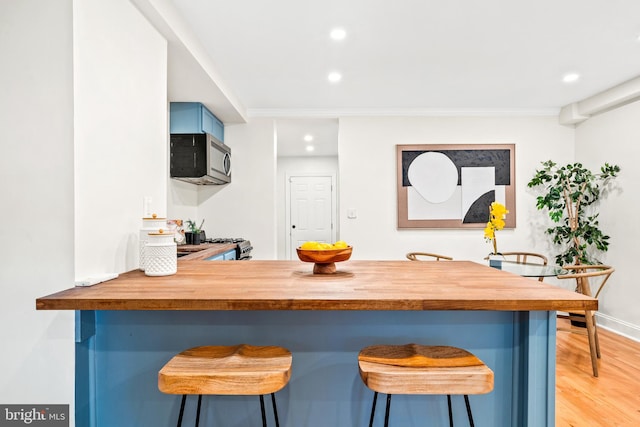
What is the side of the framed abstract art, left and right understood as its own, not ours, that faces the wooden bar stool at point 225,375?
front

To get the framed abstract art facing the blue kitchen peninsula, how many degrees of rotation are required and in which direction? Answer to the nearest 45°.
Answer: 0° — it already faces it

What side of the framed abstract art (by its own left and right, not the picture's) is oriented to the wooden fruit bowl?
front

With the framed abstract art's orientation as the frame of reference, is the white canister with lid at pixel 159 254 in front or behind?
in front

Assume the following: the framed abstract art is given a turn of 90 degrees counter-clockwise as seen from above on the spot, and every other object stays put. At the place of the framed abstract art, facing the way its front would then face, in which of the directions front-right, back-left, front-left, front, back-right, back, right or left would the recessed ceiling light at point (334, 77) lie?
back-right

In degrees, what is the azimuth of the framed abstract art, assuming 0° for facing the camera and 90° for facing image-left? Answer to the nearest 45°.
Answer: approximately 0°

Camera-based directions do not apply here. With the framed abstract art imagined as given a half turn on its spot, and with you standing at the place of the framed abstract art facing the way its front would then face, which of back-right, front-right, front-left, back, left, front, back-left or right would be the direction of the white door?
front-left

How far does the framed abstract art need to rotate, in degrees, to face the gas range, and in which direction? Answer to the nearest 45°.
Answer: approximately 45° to its right

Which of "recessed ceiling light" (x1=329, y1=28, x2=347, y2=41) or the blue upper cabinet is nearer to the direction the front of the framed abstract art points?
the recessed ceiling light
